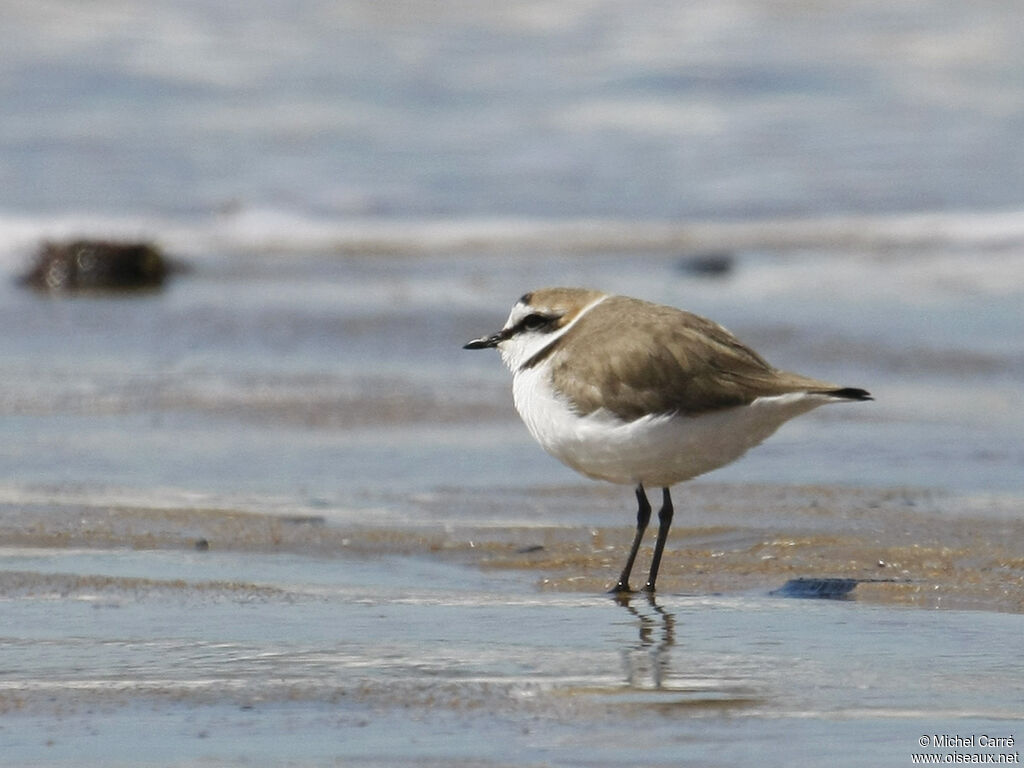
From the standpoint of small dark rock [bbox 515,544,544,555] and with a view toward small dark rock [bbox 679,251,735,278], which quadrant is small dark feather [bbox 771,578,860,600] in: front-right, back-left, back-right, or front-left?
back-right

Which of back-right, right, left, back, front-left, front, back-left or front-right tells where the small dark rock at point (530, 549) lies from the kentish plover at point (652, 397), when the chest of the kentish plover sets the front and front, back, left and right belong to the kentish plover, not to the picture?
front-right

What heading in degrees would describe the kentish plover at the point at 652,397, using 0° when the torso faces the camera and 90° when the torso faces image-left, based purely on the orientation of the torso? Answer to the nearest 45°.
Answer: approximately 90°

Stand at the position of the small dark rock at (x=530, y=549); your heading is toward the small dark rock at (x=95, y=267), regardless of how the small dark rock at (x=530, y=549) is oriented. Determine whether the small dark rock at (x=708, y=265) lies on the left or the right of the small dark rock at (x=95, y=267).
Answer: right

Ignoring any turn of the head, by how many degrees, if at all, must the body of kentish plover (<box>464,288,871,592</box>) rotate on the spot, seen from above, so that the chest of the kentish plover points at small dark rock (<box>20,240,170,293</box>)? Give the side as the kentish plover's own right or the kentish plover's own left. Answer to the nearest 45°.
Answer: approximately 45° to the kentish plover's own right

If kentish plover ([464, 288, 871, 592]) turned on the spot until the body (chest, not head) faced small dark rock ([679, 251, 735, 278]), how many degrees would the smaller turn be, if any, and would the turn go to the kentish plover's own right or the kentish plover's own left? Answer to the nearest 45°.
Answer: approximately 90° to the kentish plover's own right
